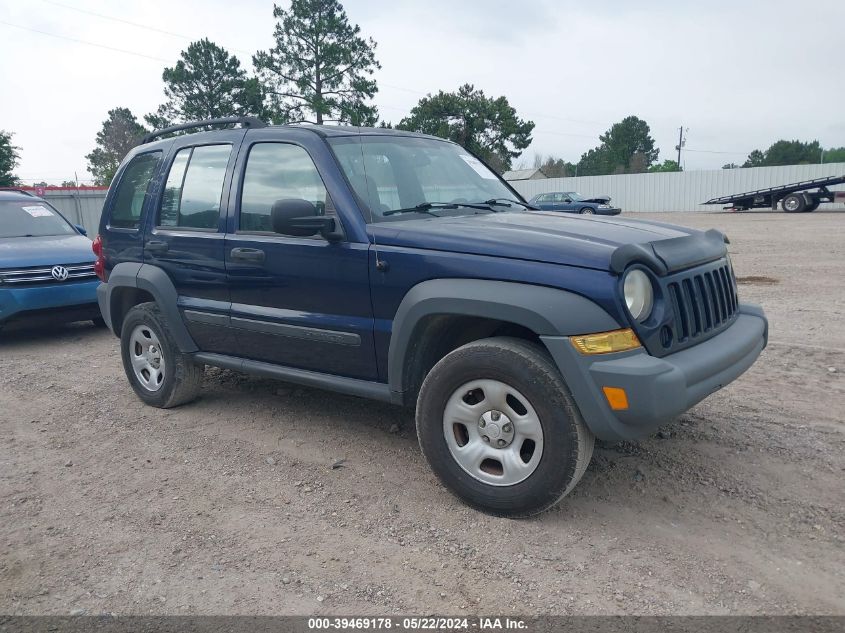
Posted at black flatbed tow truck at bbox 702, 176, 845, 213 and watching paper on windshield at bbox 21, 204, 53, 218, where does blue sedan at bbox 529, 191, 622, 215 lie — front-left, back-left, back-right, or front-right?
front-right

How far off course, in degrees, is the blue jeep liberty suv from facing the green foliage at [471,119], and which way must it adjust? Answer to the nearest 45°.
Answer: approximately 135° to its left

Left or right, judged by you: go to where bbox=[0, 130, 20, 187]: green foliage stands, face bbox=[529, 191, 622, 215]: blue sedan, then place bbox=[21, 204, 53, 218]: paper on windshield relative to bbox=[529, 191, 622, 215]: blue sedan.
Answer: right

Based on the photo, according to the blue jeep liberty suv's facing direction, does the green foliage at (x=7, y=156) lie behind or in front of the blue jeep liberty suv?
behind

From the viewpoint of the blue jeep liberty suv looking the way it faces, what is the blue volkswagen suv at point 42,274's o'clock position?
The blue volkswagen suv is roughly at 6 o'clock from the blue jeep liberty suv.

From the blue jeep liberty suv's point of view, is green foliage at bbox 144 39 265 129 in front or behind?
behind

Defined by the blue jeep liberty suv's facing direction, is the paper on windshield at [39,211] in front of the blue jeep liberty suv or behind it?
behind

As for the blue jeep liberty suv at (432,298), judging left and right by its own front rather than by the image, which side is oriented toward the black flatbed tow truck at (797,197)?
left
